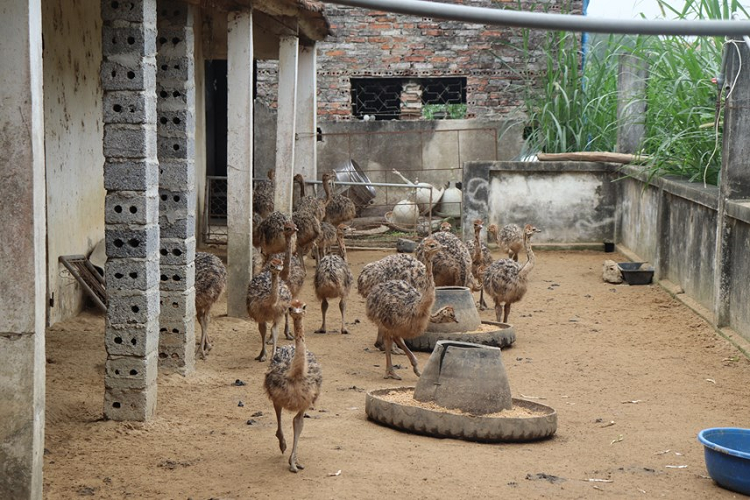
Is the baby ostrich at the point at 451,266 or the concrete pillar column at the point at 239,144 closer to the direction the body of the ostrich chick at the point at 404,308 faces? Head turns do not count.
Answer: the baby ostrich

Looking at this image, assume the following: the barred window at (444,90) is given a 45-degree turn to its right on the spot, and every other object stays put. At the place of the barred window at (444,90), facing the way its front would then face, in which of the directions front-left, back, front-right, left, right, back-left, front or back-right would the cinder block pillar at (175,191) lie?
front-left

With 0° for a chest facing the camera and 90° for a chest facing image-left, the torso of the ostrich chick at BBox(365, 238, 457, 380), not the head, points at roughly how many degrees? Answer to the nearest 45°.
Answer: approximately 270°

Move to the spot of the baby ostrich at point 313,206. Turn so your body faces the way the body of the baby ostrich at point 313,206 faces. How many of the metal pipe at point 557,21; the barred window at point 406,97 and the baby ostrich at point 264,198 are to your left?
1

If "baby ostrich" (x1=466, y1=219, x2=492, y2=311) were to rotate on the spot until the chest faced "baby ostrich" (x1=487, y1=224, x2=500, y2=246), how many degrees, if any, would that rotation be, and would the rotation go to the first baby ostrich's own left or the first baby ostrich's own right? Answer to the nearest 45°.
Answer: approximately 180°

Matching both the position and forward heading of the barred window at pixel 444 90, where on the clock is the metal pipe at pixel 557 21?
The metal pipe is roughly at 12 o'clock from the barred window.

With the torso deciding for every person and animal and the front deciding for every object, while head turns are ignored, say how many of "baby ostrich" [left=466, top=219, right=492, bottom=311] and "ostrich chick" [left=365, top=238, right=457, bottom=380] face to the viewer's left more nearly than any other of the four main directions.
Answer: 0

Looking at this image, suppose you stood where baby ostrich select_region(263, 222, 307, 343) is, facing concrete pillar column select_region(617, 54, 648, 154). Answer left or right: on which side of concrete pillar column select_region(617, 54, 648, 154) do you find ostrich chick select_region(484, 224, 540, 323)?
right

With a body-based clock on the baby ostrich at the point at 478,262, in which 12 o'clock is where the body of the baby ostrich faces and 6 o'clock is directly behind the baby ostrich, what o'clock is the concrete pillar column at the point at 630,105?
The concrete pillar column is roughly at 7 o'clock from the baby ostrich.

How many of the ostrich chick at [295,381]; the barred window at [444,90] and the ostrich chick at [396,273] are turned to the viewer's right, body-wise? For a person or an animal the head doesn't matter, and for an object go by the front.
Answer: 1

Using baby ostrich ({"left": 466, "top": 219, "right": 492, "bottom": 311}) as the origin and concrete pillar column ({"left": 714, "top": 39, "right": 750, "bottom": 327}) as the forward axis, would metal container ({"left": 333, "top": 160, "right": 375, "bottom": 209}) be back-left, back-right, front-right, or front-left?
back-left
